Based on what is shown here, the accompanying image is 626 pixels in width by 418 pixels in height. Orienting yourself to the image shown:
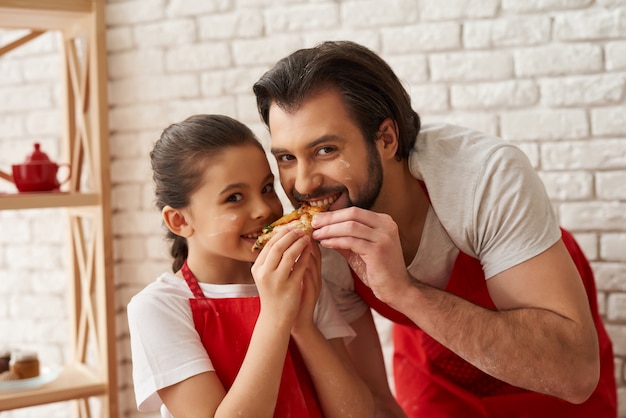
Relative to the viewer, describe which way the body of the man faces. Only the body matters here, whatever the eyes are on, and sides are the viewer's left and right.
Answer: facing the viewer and to the left of the viewer

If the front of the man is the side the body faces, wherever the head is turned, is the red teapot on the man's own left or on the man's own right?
on the man's own right

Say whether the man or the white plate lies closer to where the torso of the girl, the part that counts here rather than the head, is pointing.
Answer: the man

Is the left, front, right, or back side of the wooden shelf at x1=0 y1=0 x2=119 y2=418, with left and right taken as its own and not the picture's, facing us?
front

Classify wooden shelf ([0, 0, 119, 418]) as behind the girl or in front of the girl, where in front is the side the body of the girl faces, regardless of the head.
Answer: behind

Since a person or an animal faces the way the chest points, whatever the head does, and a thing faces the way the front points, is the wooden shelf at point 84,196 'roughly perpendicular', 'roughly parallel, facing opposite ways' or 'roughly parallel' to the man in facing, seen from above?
roughly perpendicular

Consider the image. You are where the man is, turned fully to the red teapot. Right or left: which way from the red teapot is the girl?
left

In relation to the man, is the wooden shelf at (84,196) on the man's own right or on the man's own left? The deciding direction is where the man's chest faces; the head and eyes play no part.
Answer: on the man's own right

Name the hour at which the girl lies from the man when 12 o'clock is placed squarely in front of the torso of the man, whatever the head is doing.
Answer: The girl is roughly at 1 o'clock from the man.

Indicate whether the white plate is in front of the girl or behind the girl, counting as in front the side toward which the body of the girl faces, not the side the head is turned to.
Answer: behind

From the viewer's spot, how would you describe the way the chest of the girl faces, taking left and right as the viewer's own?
facing the viewer and to the right of the viewer

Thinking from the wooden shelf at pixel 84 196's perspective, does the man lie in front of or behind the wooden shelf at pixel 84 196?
in front

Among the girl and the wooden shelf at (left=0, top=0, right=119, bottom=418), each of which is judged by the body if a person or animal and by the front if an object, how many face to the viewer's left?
0
